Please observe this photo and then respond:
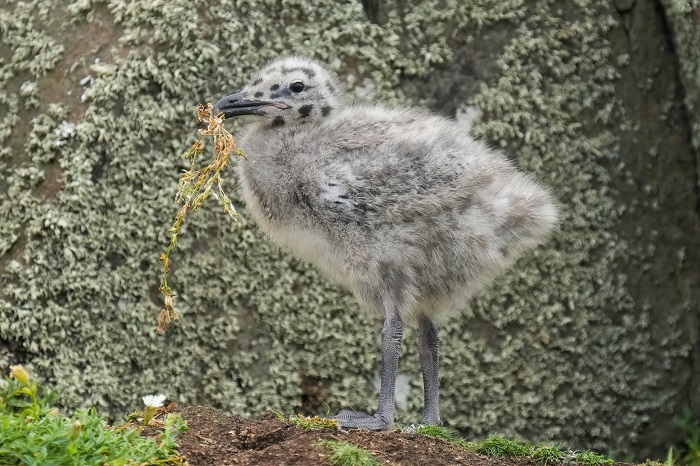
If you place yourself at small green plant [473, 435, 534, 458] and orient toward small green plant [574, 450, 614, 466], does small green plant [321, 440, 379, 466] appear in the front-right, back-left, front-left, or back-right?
back-right

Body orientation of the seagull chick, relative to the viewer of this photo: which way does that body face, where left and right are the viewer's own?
facing to the left of the viewer
